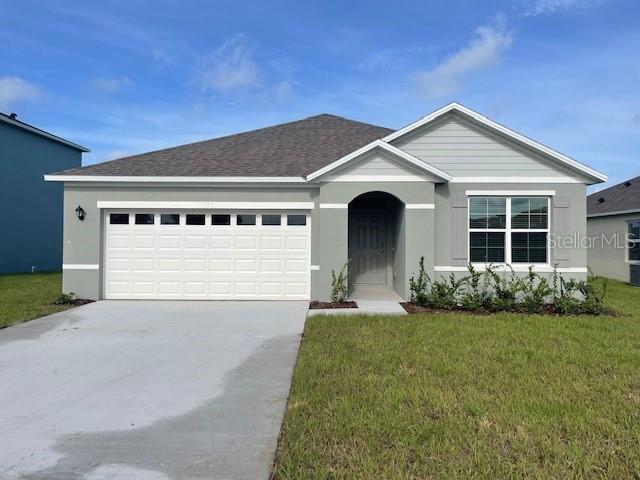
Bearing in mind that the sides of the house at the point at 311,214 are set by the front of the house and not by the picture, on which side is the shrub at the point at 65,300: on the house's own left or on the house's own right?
on the house's own right

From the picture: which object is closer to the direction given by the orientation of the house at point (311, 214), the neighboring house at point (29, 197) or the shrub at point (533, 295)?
the shrub

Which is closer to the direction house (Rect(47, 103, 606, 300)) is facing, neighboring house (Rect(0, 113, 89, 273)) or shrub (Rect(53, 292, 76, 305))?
the shrub

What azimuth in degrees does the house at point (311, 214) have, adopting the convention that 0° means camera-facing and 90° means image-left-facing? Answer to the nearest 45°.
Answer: approximately 0°

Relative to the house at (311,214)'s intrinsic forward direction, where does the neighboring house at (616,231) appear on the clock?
The neighboring house is roughly at 8 o'clock from the house.

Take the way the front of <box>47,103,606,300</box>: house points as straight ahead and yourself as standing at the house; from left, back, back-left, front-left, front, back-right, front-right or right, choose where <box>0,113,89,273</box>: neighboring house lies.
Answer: back-right
